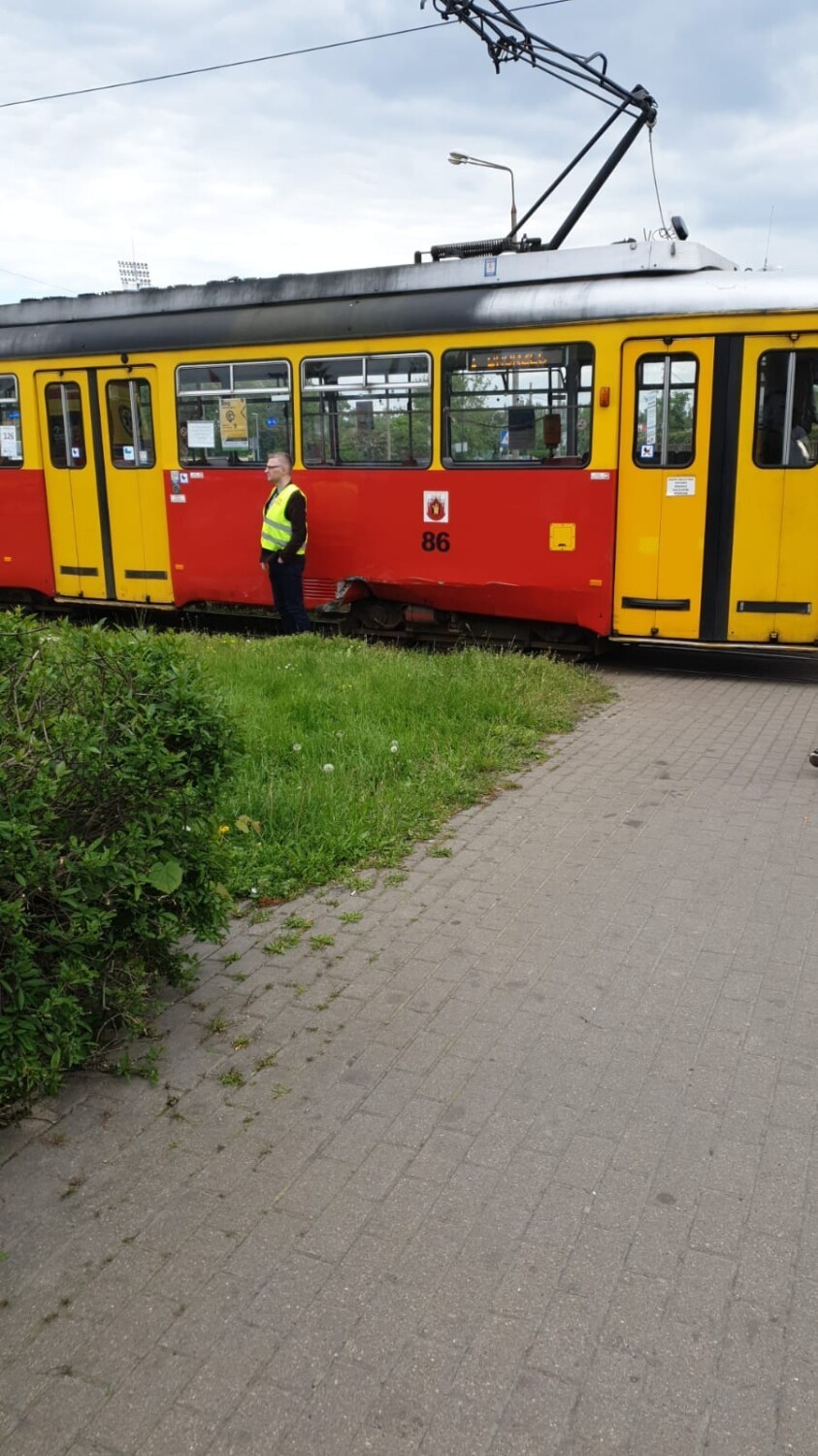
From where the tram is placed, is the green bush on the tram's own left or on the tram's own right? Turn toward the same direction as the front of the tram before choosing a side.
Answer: on the tram's own right

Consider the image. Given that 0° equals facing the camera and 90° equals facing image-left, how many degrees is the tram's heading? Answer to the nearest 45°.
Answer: approximately 270°

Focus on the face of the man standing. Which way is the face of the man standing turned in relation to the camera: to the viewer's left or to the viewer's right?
to the viewer's left
